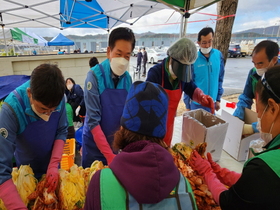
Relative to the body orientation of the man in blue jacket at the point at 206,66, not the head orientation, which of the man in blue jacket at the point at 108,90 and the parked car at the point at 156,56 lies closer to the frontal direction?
the man in blue jacket

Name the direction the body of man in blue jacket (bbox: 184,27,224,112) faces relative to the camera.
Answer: toward the camera

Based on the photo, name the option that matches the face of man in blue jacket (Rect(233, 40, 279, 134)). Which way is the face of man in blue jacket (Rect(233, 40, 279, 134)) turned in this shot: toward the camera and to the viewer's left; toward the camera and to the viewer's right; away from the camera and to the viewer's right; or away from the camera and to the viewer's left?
toward the camera and to the viewer's left

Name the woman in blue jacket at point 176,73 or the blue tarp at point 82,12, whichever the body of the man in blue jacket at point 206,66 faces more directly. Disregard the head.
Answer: the woman in blue jacket

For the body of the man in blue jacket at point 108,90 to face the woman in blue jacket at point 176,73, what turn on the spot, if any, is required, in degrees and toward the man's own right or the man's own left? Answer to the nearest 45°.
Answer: approximately 45° to the man's own left

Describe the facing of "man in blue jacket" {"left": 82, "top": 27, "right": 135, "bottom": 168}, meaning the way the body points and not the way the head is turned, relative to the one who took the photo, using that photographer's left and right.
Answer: facing the viewer and to the right of the viewer

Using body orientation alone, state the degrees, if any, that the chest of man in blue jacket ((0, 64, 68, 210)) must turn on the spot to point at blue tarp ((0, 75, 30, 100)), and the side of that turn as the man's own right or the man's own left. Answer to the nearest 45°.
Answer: approximately 135° to the man's own left

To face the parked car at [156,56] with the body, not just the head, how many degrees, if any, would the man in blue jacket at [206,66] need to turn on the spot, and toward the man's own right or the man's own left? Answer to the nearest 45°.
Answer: approximately 180°

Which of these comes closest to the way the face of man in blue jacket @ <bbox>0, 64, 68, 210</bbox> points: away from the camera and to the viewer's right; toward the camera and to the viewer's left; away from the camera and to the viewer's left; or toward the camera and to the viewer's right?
toward the camera and to the viewer's right

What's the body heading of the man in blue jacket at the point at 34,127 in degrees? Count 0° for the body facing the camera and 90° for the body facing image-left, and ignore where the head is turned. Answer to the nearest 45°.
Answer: approximately 315°

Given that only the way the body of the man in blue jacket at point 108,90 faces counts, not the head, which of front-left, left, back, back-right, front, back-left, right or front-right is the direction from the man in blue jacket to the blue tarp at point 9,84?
back-right

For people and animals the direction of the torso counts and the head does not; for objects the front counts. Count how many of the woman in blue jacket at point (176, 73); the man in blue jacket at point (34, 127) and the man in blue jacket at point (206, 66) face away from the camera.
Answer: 0

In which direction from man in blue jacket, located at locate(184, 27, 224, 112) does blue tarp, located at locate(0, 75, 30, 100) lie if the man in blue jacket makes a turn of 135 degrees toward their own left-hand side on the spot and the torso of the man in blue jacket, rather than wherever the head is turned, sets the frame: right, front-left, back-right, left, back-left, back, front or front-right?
back

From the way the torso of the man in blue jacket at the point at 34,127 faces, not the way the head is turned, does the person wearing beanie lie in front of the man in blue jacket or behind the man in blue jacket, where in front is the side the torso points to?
in front
